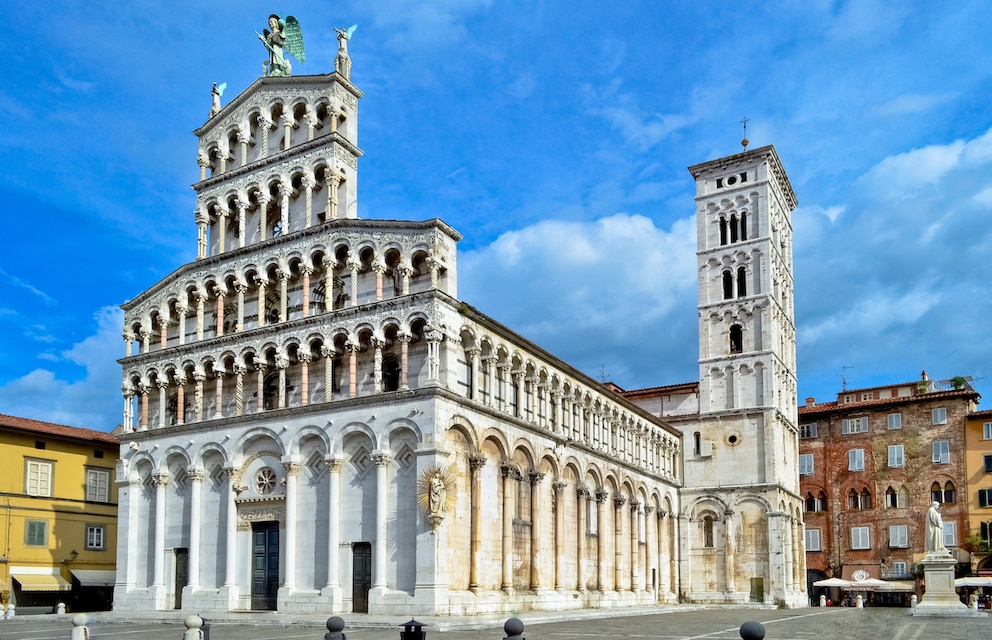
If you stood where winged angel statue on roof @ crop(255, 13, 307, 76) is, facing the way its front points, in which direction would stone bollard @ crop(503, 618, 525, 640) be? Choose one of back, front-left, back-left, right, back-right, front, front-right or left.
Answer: front-left

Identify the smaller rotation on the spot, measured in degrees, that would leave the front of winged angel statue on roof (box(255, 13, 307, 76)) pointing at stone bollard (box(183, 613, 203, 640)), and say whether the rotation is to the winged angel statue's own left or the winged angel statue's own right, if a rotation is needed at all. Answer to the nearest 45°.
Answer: approximately 45° to the winged angel statue's own left

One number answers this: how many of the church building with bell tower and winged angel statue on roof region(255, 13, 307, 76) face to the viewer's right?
0

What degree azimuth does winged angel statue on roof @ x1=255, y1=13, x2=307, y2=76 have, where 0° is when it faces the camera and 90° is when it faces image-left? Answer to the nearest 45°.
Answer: approximately 45°

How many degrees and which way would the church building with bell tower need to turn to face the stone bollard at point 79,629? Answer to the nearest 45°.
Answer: approximately 45° to its left

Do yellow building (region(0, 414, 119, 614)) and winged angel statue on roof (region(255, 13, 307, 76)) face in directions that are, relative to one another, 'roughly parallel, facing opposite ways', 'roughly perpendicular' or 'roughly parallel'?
roughly perpendicular
